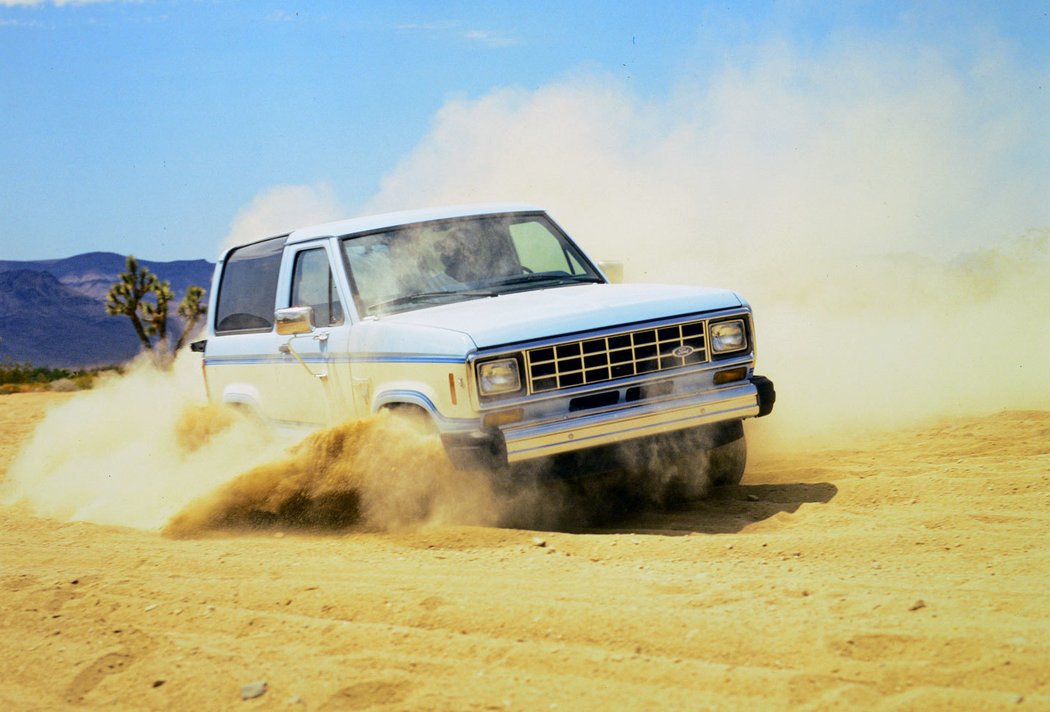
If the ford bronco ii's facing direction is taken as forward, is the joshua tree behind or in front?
behind

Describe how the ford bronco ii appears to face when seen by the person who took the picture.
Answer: facing the viewer and to the right of the viewer
